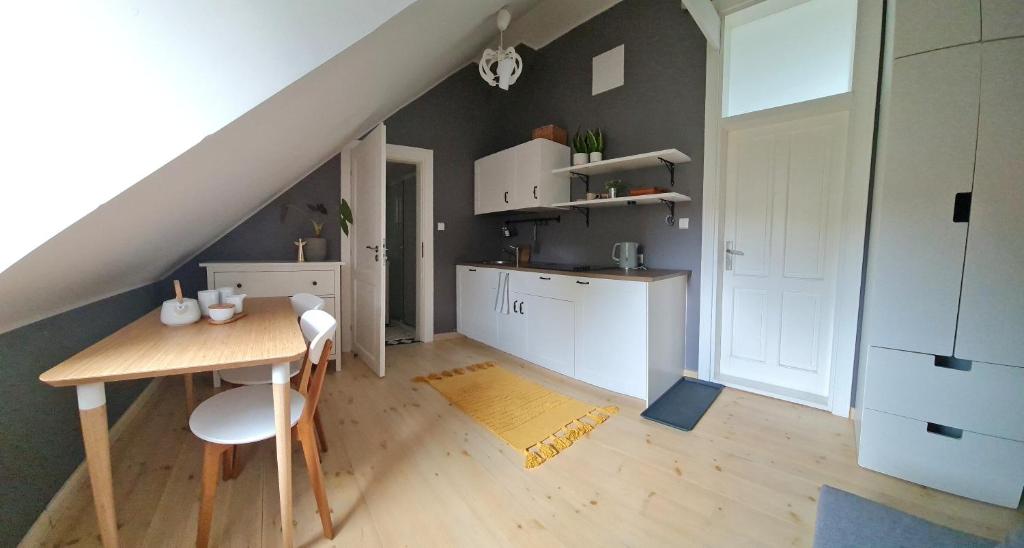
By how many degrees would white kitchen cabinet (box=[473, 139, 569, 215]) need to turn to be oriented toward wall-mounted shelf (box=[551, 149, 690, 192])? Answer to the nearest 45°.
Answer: approximately 90° to its left

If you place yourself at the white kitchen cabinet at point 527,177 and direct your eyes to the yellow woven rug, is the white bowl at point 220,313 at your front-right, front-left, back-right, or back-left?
front-right

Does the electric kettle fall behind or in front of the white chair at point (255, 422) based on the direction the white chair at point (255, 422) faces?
behind

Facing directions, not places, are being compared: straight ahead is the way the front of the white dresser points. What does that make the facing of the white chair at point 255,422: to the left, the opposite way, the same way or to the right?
to the right

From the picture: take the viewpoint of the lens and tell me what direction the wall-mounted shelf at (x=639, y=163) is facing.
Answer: facing the viewer and to the left of the viewer

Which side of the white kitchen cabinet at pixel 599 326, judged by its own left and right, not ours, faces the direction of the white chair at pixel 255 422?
front

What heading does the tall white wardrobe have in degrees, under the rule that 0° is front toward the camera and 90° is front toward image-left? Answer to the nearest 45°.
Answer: approximately 45°

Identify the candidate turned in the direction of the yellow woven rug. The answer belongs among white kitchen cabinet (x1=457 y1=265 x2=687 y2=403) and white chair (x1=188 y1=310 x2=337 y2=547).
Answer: the white kitchen cabinet

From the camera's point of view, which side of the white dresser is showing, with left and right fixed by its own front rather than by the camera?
front

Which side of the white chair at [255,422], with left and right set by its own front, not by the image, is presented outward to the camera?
left

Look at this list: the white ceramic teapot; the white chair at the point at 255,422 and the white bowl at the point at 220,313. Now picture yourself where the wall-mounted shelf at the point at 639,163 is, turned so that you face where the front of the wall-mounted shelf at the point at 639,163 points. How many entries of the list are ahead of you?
3

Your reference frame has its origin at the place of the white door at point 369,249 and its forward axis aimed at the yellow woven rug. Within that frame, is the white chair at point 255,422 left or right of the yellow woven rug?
right
